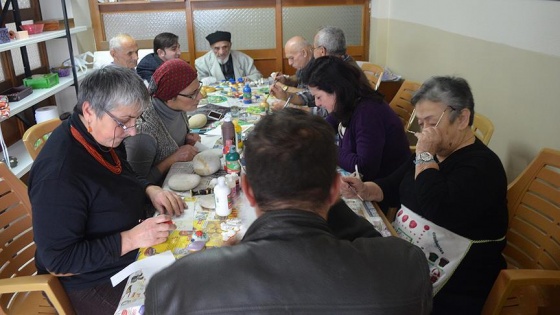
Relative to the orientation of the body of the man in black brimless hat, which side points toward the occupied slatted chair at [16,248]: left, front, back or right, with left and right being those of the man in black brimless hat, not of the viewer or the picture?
front

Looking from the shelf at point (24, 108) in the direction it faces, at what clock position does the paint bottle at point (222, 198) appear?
The paint bottle is roughly at 1 o'clock from the shelf.

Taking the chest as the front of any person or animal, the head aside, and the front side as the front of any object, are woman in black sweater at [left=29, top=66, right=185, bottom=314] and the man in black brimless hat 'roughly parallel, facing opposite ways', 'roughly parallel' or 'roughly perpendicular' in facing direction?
roughly perpendicular

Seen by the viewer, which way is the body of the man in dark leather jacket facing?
away from the camera

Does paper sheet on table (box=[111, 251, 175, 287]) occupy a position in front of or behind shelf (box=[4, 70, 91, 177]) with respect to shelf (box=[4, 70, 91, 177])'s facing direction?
in front

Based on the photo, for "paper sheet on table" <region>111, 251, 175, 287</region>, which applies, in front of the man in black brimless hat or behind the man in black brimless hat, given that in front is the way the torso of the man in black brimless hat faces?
in front

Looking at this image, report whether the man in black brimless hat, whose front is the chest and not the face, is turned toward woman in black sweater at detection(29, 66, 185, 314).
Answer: yes

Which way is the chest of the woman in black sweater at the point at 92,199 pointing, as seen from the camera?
to the viewer's right

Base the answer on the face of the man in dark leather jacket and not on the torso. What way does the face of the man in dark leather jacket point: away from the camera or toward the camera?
away from the camera

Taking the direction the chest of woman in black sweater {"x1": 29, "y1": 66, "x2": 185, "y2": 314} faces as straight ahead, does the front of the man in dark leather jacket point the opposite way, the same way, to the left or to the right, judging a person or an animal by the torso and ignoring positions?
to the left

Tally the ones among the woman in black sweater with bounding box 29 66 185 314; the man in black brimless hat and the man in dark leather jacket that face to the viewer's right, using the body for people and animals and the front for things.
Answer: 1

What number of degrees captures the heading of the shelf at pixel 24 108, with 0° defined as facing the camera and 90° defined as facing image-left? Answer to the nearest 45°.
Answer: approximately 315°

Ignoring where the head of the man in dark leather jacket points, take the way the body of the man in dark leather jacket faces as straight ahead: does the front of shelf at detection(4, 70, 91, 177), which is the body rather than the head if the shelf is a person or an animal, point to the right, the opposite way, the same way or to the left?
to the right

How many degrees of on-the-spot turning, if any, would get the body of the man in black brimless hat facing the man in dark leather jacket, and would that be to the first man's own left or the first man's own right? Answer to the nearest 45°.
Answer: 0° — they already face them

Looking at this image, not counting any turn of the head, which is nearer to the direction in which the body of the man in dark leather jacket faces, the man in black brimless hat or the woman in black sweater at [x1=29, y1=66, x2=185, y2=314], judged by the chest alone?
the man in black brimless hat

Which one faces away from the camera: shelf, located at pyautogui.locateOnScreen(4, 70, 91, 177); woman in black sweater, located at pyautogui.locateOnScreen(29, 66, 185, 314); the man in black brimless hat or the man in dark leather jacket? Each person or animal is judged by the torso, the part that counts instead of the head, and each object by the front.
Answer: the man in dark leather jacket

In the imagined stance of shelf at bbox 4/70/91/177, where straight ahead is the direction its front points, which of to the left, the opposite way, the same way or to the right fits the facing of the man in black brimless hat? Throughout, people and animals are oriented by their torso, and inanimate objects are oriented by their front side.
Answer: to the right

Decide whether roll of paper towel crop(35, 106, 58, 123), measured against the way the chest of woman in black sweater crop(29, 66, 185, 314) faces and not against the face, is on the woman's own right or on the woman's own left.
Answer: on the woman's own left

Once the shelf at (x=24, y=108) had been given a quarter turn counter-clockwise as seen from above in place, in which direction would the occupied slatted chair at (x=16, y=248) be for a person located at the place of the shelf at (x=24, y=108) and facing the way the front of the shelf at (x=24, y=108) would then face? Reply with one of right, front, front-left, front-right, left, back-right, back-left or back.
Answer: back-right

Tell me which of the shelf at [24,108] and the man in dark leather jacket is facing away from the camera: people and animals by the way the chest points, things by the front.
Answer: the man in dark leather jacket

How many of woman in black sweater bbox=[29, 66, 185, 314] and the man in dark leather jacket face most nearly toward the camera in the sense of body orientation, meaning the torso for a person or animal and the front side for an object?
0

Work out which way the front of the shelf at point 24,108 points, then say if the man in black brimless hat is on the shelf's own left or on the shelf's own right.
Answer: on the shelf's own left

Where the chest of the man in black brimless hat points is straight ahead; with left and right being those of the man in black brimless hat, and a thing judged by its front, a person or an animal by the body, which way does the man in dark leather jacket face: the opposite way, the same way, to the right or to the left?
the opposite way
